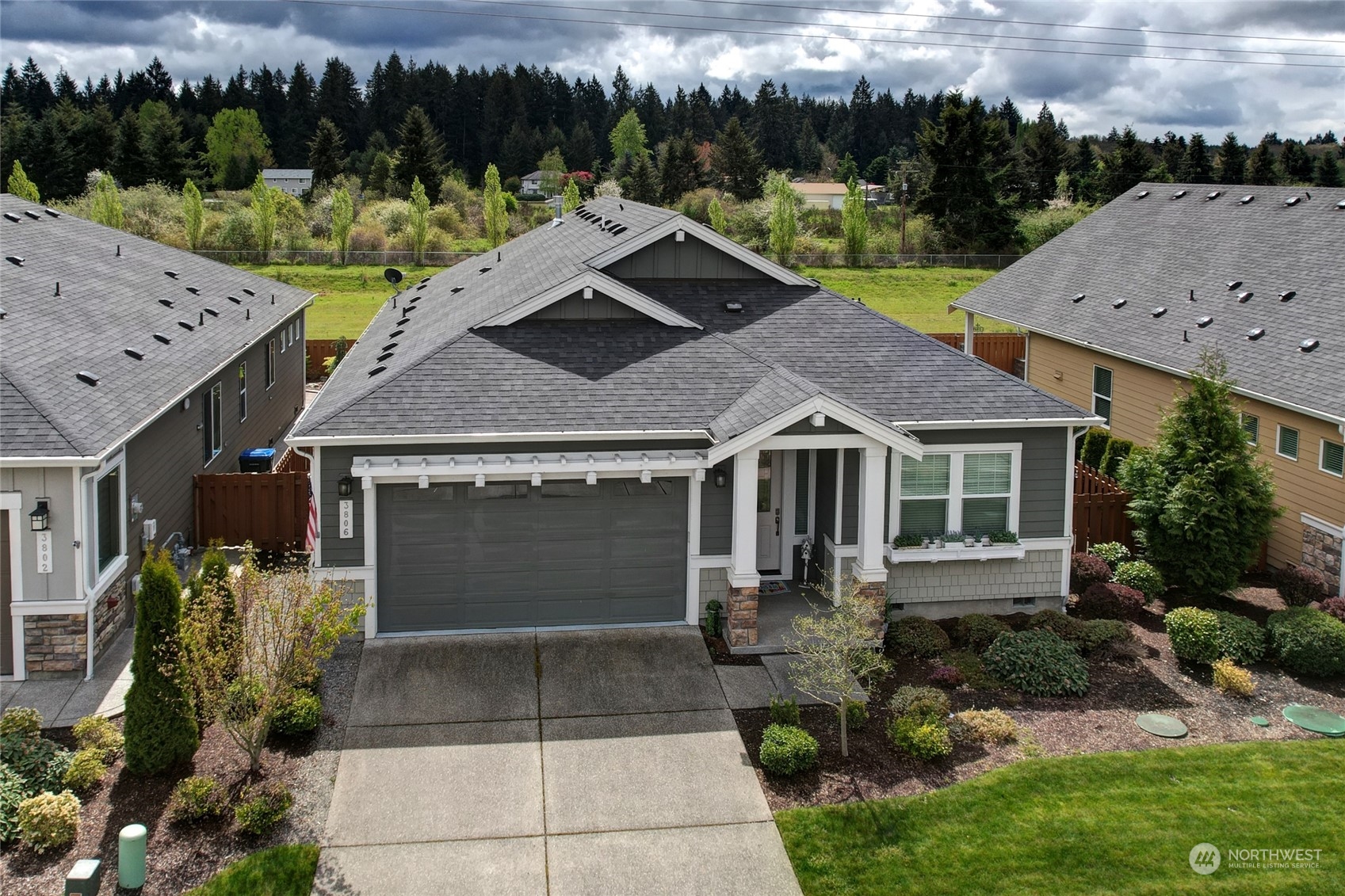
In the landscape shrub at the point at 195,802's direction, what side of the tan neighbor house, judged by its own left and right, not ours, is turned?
right

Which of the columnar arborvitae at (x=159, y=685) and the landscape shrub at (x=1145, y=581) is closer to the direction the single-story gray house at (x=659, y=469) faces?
the columnar arborvitae

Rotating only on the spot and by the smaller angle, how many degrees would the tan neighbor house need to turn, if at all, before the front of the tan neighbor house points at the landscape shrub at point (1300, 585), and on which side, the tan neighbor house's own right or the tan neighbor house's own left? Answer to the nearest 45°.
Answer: approximately 45° to the tan neighbor house's own right

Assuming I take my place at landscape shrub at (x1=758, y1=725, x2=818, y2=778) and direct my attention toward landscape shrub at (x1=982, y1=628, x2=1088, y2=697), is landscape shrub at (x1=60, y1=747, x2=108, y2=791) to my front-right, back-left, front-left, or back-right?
back-left

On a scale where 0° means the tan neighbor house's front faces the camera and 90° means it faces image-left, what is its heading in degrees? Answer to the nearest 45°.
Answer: approximately 315°

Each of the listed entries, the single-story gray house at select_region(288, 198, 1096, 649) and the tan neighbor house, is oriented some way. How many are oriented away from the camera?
0

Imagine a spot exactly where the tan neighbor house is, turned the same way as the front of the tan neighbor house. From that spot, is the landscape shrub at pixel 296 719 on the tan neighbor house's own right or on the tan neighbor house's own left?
on the tan neighbor house's own right

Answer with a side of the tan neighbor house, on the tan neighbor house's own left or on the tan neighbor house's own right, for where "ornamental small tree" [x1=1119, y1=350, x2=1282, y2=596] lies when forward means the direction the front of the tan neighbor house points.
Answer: on the tan neighbor house's own right

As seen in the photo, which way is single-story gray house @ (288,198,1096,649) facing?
toward the camera

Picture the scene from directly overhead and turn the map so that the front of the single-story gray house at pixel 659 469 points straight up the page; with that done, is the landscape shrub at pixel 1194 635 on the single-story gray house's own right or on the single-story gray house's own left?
on the single-story gray house's own left

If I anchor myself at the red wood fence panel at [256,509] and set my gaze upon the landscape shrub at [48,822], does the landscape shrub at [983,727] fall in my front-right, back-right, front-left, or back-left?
front-left

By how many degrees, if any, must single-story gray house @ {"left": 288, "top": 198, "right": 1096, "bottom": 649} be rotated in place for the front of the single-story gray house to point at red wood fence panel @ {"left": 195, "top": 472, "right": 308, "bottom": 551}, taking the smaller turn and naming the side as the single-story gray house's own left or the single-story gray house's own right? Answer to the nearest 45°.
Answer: approximately 45° to the single-story gray house's own right

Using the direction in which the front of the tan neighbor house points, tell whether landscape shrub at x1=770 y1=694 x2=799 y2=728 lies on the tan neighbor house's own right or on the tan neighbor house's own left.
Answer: on the tan neighbor house's own right

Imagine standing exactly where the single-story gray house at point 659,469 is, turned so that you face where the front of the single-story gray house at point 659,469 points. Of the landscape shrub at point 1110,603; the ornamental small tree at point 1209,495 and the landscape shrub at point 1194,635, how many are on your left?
3

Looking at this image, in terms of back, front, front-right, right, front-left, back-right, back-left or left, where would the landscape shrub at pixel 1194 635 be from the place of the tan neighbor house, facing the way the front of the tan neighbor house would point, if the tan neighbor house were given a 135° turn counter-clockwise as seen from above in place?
back

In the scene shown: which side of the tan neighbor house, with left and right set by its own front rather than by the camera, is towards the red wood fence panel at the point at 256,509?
right
